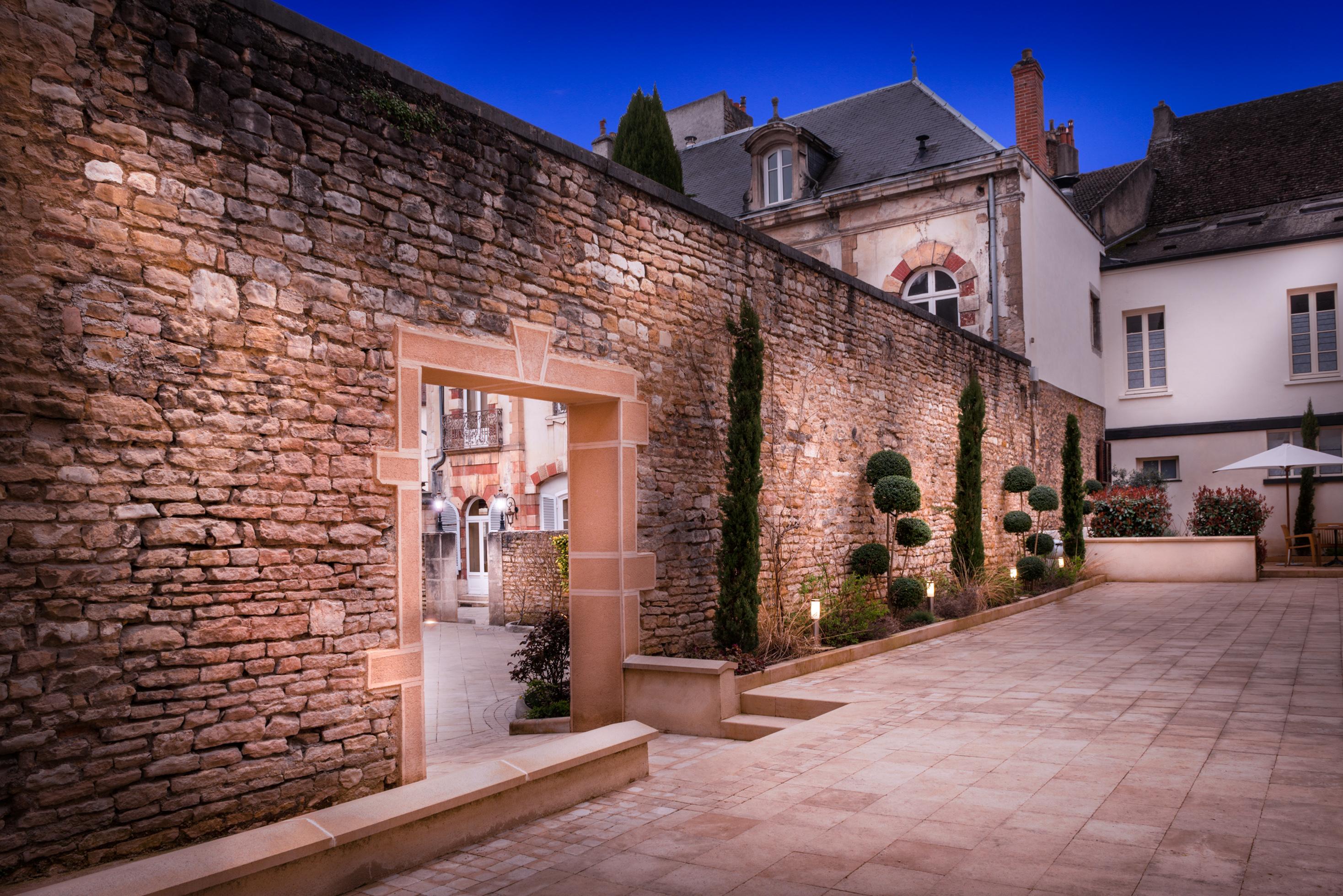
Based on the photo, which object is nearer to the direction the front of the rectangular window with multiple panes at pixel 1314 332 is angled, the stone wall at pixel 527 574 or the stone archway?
the stone archway

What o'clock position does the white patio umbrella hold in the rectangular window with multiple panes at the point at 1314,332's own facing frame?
The white patio umbrella is roughly at 12 o'clock from the rectangular window with multiple panes.

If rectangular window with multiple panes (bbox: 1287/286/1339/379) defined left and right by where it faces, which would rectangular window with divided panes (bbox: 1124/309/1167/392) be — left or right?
on its right

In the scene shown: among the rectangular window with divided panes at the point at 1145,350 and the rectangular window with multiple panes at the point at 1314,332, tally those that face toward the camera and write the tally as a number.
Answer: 2

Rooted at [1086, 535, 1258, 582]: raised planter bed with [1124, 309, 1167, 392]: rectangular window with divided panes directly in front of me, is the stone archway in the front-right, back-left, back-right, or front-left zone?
back-left

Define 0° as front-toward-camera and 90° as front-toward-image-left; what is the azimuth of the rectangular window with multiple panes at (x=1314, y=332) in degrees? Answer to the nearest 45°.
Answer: approximately 0°

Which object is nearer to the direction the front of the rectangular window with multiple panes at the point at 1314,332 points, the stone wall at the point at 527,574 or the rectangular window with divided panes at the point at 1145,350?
the stone wall

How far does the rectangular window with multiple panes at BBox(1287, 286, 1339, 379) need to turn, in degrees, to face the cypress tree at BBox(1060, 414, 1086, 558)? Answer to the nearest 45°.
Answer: approximately 45° to its right
